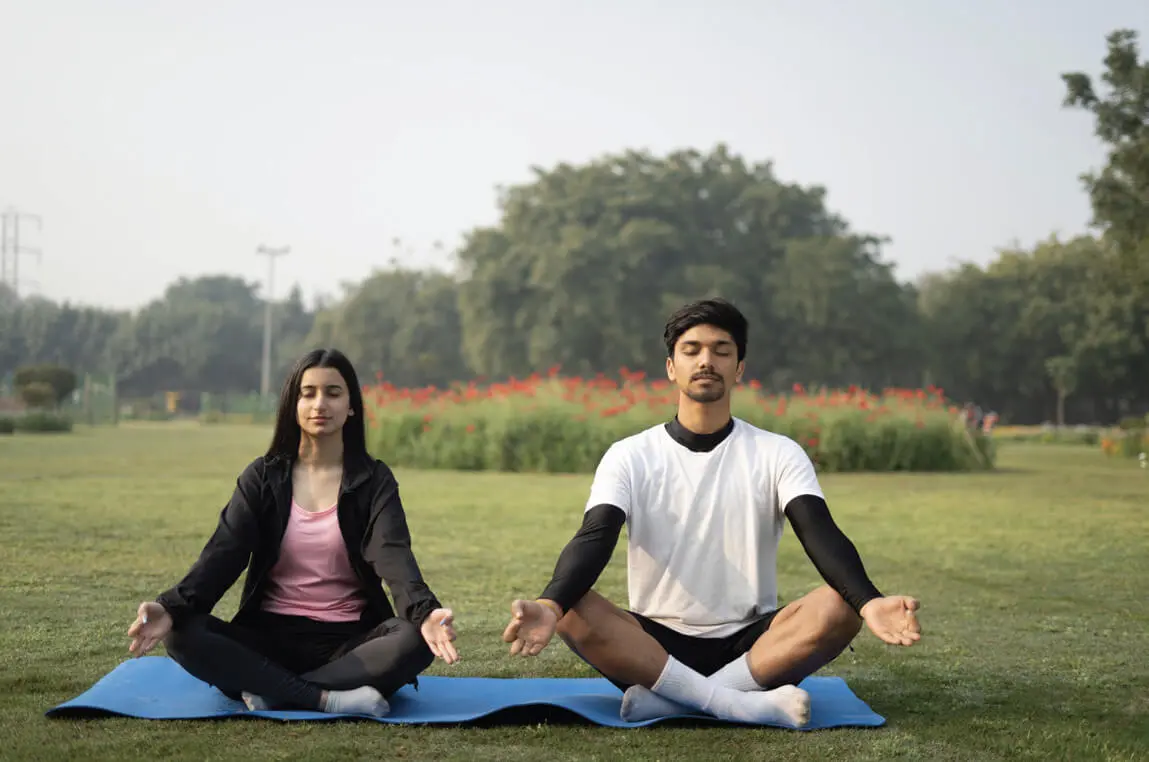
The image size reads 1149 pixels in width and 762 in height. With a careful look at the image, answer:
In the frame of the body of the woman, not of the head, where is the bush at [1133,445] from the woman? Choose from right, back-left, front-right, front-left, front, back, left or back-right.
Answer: back-left

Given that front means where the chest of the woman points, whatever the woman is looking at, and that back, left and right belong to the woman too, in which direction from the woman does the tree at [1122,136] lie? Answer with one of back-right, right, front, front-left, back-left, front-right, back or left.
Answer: back-left

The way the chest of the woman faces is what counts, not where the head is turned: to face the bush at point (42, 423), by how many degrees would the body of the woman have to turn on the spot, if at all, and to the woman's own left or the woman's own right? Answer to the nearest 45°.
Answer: approximately 180°

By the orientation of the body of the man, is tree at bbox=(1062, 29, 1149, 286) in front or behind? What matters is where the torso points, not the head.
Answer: behind

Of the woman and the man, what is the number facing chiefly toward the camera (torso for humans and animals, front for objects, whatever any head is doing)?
2

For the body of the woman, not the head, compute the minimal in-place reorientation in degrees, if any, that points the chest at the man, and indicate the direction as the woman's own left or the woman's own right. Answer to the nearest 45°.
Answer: approximately 90° to the woman's own left
